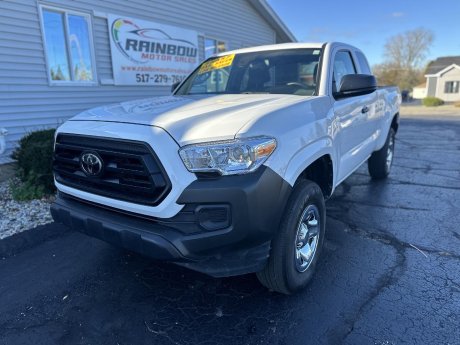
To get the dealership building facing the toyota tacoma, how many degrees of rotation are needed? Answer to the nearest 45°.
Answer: approximately 45° to its right

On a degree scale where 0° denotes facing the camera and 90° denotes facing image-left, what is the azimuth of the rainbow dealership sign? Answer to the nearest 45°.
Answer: approximately 315°

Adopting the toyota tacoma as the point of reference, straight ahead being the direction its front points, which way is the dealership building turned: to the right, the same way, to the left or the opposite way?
to the left

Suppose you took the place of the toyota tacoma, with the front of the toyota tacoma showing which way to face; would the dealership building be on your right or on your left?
on your right

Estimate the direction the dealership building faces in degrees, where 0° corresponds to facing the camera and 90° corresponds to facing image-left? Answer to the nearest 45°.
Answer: approximately 315°

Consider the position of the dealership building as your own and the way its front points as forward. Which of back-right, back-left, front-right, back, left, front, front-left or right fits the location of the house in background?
left

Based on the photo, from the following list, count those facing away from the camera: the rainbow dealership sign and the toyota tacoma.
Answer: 0

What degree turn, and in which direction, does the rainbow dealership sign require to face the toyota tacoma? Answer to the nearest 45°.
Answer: approximately 45° to its right

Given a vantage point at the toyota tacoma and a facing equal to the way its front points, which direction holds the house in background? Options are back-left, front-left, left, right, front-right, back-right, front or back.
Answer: back

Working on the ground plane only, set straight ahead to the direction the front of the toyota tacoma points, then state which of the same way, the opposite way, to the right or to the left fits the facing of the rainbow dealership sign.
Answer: to the left

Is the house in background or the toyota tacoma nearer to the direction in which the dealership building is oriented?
the toyota tacoma

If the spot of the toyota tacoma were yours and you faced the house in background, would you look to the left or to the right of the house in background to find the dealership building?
left

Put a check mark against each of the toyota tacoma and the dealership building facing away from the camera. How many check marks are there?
0
